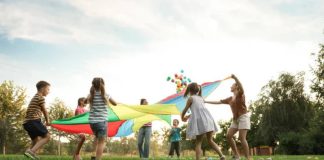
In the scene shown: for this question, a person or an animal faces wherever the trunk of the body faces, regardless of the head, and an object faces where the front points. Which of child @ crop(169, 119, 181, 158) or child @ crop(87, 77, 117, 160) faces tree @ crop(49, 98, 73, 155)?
child @ crop(87, 77, 117, 160)

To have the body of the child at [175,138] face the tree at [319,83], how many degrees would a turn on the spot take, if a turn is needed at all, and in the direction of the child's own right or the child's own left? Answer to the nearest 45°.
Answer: approximately 135° to the child's own left

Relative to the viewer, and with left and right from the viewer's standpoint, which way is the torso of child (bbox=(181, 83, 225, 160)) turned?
facing away from the viewer and to the left of the viewer

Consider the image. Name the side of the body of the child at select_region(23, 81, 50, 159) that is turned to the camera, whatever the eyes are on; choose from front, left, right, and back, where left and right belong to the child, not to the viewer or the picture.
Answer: right

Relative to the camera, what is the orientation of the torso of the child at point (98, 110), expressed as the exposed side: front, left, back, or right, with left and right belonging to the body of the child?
back

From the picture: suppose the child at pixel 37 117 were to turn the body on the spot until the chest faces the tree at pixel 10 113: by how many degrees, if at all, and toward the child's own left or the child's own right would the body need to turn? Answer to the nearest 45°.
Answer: approximately 90° to the child's own left

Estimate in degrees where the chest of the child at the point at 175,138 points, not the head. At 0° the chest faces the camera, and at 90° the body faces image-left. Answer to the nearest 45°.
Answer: approximately 0°

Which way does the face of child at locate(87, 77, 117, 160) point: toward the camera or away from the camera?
away from the camera

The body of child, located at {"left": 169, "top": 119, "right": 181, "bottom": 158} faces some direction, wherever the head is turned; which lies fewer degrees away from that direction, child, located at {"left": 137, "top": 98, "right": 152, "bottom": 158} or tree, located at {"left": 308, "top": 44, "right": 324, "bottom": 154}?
the child

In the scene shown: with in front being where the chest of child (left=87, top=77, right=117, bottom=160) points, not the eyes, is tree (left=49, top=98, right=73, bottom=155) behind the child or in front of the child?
in front

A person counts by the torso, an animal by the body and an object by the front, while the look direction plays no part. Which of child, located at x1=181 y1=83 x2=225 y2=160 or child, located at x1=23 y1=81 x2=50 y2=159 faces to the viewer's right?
child, located at x1=23 y1=81 x2=50 y2=159

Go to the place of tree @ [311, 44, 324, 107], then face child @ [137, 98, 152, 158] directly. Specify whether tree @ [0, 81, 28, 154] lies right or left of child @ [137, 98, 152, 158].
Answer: right

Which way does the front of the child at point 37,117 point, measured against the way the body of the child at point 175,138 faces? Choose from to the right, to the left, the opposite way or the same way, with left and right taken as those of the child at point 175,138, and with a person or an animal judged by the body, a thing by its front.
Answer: to the left

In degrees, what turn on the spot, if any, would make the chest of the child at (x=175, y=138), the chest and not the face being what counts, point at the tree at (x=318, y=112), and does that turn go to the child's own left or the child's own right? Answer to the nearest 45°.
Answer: approximately 135° to the child's own left
